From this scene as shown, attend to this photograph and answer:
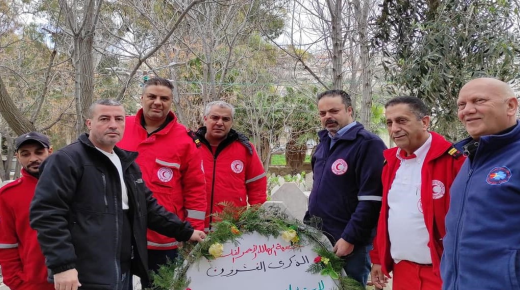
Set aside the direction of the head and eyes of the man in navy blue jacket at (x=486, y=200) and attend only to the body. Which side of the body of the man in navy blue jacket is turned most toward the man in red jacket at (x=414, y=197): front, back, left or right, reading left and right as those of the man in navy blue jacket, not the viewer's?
right

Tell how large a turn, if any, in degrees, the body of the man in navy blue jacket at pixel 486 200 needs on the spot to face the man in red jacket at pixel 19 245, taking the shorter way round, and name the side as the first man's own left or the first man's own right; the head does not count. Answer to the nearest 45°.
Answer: approximately 45° to the first man's own right

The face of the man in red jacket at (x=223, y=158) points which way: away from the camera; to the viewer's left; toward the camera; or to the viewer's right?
toward the camera

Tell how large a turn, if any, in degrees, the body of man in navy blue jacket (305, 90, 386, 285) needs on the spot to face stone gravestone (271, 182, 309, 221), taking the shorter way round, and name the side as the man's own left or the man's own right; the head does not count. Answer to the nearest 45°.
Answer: approximately 135° to the man's own right

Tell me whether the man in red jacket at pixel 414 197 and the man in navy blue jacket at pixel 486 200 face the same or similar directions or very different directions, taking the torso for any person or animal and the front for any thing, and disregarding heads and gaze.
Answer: same or similar directions

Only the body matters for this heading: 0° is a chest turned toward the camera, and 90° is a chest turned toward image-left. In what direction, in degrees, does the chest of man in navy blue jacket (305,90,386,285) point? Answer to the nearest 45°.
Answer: approximately 45°

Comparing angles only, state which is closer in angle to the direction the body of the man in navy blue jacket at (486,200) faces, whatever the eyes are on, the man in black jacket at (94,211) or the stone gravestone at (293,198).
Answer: the man in black jacket

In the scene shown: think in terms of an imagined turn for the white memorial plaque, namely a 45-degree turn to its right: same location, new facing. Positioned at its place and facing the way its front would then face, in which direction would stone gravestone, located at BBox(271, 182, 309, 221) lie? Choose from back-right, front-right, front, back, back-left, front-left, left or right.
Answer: back-right

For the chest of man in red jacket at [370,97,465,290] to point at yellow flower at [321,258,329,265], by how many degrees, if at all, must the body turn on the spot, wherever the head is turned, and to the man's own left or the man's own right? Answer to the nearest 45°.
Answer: approximately 45° to the man's own right

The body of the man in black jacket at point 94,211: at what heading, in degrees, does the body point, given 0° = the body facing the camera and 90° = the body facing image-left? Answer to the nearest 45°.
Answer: approximately 315°

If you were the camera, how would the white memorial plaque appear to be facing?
facing the viewer

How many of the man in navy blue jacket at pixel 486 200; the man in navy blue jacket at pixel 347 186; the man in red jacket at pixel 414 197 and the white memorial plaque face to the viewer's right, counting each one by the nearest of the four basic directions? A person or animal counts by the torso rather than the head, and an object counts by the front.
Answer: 0

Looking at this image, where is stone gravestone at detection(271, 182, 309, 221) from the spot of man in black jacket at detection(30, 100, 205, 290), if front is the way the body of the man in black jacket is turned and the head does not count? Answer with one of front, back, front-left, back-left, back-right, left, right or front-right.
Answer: left

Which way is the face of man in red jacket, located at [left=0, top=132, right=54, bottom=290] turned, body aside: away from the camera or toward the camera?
toward the camera

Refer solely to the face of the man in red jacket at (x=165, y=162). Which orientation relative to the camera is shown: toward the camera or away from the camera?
toward the camera

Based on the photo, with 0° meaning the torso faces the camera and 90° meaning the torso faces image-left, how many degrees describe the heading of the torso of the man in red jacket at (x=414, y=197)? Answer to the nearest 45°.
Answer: approximately 45°

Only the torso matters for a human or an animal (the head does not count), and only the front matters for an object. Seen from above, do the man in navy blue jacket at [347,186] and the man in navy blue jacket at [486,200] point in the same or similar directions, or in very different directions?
same or similar directions
